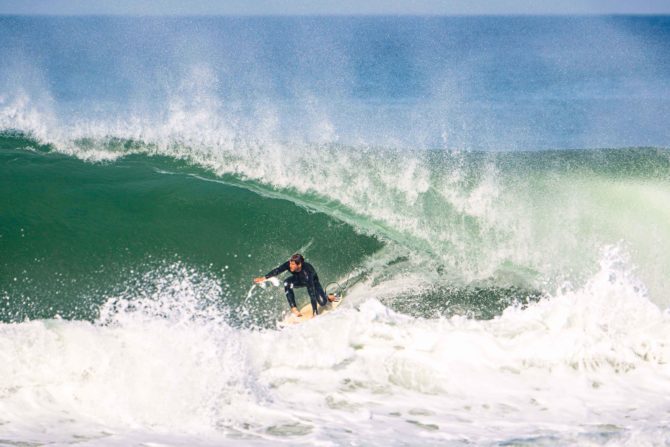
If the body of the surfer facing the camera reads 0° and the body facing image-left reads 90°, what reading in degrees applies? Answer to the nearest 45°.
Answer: approximately 45°
